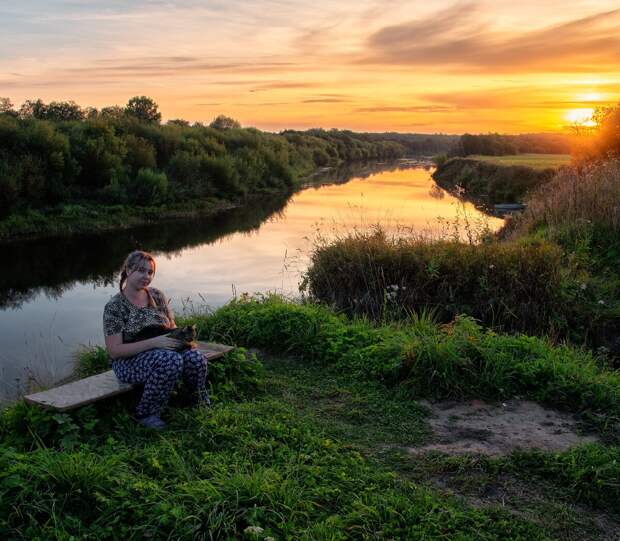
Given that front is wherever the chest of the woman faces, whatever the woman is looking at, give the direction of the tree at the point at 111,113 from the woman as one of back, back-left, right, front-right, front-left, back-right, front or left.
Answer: back-left

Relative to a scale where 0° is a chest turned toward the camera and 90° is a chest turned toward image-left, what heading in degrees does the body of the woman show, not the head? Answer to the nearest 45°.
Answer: approximately 315°

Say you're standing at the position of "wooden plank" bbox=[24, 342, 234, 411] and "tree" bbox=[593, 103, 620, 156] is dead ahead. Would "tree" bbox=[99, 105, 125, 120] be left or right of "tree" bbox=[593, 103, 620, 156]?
left

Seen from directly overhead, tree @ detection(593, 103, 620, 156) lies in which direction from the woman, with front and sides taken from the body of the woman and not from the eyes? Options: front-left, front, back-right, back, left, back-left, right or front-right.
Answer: left

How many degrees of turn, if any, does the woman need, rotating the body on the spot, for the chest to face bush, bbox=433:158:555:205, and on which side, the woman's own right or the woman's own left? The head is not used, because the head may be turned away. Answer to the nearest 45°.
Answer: approximately 90° to the woman's own left
